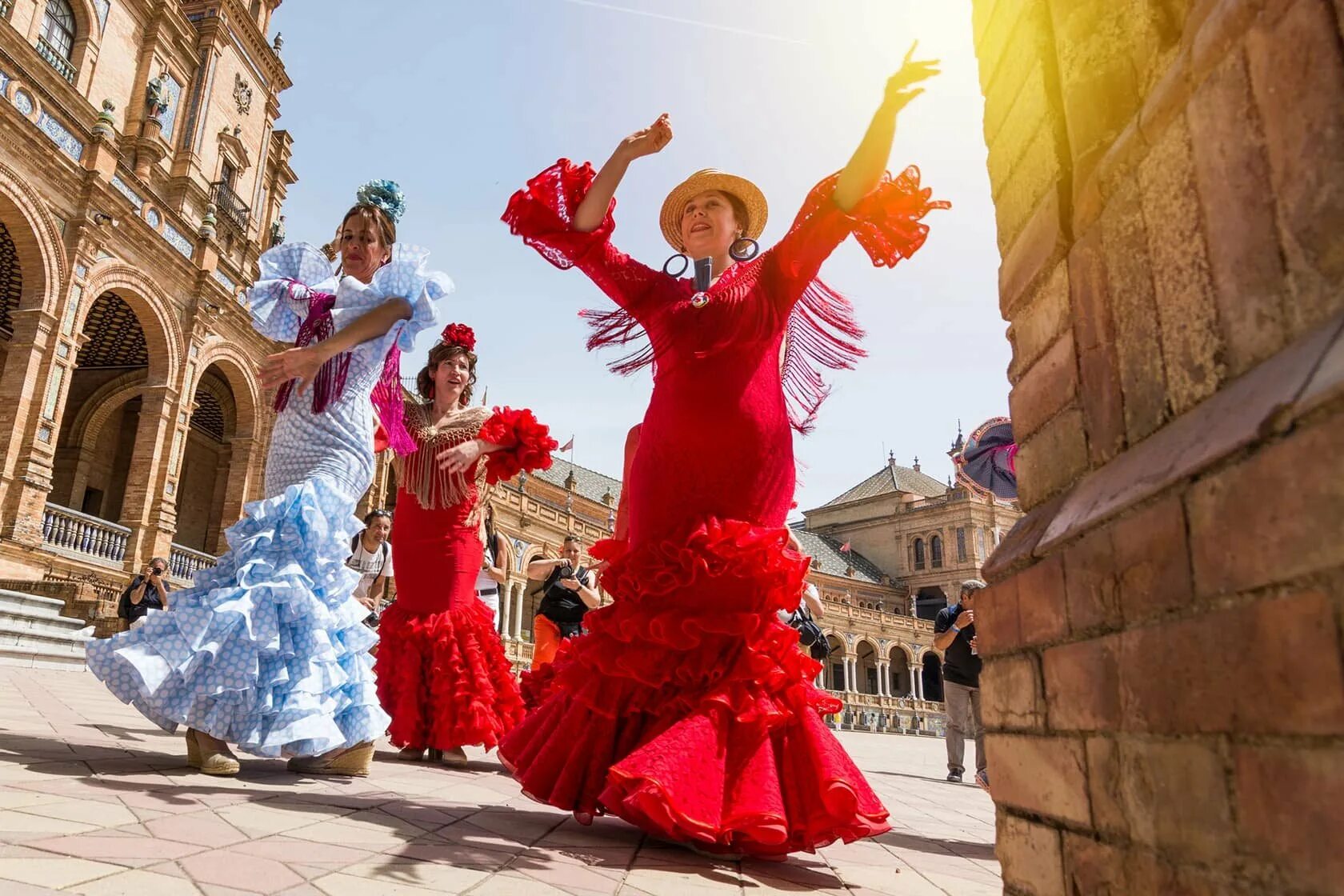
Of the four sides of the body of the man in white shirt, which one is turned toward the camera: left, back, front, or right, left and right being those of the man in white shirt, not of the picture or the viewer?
front

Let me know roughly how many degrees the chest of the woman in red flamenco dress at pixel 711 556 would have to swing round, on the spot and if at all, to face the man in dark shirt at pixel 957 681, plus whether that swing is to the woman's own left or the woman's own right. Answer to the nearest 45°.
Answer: approximately 135° to the woman's own left

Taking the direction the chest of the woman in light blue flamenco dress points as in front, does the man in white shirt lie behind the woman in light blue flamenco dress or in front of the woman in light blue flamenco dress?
behind

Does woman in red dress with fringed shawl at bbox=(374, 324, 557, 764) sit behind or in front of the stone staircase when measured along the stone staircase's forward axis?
in front

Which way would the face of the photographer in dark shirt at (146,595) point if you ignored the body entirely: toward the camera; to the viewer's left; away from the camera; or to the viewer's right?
toward the camera

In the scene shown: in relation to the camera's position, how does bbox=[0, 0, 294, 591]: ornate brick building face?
facing the viewer and to the right of the viewer

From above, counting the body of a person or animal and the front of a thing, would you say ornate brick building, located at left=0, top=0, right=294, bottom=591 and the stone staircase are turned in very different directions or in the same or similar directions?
same or similar directions

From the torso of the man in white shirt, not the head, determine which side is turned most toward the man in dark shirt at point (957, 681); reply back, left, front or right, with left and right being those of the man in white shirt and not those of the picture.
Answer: left

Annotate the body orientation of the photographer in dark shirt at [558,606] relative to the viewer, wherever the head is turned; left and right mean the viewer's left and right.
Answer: facing the viewer

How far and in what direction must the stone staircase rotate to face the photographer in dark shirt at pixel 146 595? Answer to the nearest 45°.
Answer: approximately 45° to its left

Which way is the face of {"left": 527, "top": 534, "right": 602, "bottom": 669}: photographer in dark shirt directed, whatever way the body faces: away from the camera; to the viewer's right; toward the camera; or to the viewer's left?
toward the camera

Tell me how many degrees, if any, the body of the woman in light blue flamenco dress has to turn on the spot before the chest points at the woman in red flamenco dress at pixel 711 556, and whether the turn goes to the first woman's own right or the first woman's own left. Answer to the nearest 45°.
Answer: approximately 90° to the first woman's own left

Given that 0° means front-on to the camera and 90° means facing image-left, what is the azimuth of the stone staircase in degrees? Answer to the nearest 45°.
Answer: approximately 315°

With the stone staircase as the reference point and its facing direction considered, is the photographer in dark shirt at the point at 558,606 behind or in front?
in front

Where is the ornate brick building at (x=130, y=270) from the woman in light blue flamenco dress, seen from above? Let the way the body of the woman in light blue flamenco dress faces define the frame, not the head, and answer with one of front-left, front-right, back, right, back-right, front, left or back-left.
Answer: back-right

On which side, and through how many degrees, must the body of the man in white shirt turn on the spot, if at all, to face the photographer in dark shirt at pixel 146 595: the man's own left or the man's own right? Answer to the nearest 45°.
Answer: approximately 135° to the man's own right
